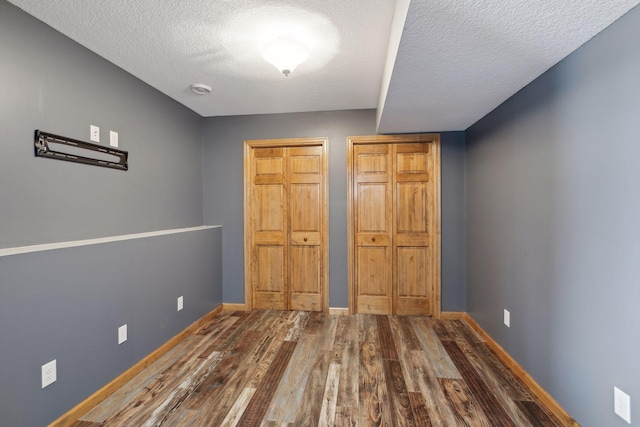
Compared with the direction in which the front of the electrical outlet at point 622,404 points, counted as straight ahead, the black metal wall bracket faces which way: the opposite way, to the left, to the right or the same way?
the opposite way

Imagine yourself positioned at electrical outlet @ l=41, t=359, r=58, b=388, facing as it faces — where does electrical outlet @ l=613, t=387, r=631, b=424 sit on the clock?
electrical outlet @ l=613, t=387, r=631, b=424 is roughly at 12 o'clock from electrical outlet @ l=41, t=359, r=58, b=388.

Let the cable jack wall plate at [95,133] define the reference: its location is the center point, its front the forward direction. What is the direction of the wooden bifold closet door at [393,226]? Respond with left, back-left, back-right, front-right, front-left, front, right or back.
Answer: front-left

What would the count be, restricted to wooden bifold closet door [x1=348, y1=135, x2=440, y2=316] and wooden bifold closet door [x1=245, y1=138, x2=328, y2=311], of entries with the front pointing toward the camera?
2

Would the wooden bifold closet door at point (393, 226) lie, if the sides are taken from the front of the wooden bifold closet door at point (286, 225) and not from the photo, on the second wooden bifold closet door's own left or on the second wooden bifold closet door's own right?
on the second wooden bifold closet door's own left

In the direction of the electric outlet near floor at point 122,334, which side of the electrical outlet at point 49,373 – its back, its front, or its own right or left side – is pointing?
left

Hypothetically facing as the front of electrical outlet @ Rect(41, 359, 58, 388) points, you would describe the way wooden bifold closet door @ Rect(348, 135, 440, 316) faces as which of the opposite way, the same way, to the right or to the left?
to the right

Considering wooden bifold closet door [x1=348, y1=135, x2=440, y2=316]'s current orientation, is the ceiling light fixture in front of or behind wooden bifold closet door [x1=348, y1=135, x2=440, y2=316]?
in front

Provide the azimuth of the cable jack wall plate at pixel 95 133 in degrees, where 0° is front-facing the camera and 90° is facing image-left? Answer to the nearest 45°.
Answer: approximately 315°

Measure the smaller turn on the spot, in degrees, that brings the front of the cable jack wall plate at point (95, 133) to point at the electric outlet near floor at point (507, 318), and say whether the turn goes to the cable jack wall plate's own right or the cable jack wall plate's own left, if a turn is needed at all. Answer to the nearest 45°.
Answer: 0° — it already faces it

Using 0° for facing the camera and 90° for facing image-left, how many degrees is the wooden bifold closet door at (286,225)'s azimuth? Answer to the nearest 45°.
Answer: approximately 0°

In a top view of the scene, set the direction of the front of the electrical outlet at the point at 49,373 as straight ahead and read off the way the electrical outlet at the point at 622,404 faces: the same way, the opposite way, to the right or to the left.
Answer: the opposite way
